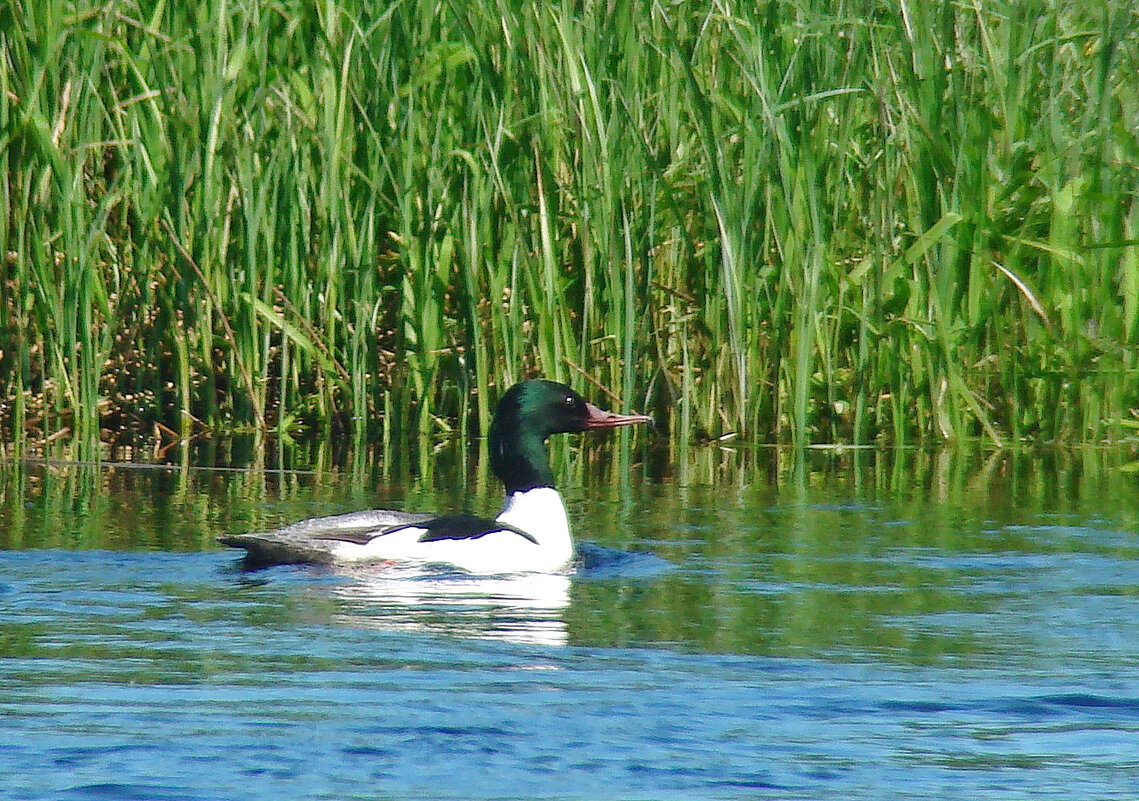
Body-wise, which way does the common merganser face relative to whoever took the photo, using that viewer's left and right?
facing to the right of the viewer
